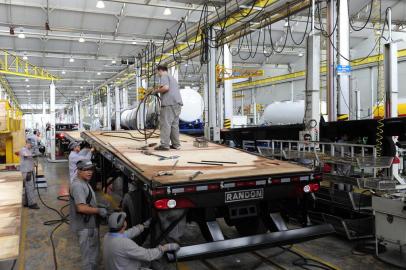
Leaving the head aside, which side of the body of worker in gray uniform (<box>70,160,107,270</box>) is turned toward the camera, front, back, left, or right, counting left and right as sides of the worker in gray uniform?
right

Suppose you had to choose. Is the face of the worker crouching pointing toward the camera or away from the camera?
away from the camera

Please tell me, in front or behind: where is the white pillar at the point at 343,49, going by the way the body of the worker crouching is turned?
in front

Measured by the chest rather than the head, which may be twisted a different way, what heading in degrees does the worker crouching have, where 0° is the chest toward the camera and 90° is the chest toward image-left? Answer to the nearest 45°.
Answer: approximately 225°

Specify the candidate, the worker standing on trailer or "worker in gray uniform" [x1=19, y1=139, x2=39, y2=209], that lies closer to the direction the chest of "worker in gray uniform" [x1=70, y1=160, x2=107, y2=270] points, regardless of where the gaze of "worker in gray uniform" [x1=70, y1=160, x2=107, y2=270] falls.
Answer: the worker standing on trailer

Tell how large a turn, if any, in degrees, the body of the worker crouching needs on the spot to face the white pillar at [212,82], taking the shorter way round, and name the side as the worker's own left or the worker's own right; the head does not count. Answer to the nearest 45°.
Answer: approximately 45° to the worker's own left

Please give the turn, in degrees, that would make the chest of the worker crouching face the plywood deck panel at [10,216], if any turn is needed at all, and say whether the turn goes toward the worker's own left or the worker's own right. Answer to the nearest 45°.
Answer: approximately 90° to the worker's own left

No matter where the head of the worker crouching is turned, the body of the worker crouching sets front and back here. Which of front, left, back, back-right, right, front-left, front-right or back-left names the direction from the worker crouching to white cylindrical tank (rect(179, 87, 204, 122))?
front-left
